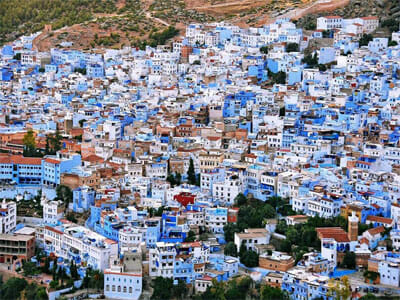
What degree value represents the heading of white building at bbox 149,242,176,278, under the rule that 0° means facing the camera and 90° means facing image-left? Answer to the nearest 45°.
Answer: approximately 0°

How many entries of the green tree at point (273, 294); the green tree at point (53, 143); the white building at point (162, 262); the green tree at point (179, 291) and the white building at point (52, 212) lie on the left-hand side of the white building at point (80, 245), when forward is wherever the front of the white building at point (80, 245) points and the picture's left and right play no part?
3

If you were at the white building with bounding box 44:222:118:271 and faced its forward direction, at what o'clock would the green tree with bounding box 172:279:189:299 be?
The green tree is roughly at 9 o'clock from the white building.

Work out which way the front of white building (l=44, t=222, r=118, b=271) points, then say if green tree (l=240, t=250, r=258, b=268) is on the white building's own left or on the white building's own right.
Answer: on the white building's own left

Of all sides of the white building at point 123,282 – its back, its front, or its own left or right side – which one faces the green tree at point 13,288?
right
